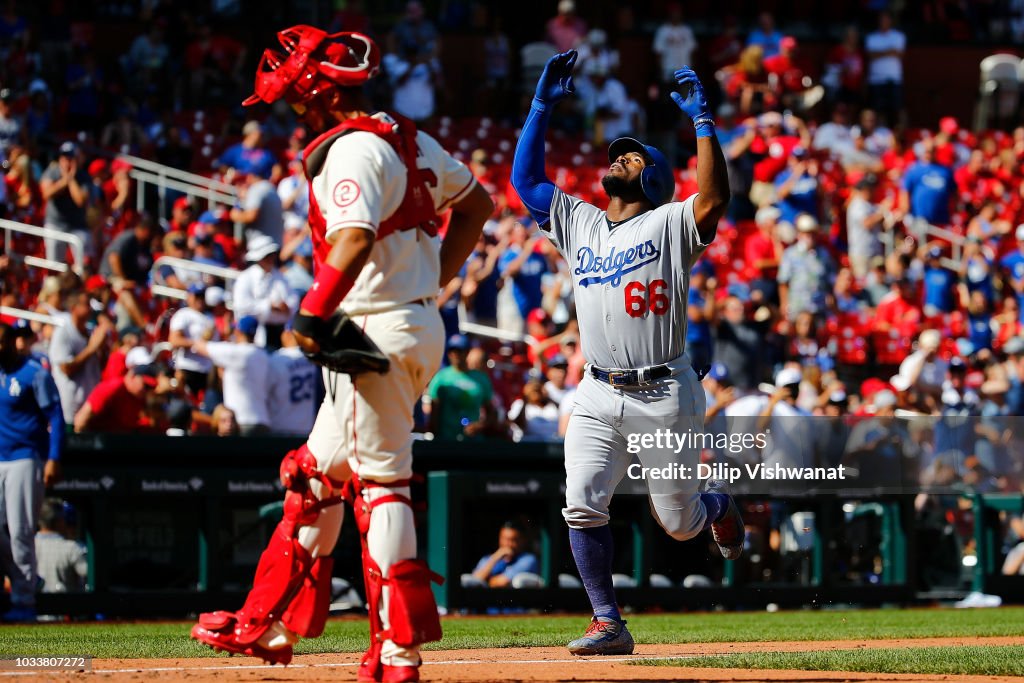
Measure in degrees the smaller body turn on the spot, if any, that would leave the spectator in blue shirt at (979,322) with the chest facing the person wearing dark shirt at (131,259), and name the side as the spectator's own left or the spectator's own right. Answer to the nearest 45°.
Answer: approximately 45° to the spectator's own right

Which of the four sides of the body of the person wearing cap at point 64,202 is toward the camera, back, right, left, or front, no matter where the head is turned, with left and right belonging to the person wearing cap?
front

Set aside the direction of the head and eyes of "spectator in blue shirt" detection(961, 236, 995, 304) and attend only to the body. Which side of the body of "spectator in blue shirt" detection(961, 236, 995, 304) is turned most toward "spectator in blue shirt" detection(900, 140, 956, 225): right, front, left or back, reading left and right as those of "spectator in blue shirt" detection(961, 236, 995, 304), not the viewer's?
back

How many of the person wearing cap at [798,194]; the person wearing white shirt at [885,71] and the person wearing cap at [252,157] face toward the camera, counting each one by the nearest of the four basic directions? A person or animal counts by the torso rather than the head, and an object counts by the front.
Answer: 3

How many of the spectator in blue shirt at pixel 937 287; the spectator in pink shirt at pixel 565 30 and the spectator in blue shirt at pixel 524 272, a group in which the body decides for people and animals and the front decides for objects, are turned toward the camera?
3

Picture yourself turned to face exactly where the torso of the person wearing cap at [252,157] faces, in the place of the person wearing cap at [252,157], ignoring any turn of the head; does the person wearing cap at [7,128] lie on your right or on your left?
on your right

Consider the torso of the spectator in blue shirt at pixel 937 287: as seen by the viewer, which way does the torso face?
toward the camera

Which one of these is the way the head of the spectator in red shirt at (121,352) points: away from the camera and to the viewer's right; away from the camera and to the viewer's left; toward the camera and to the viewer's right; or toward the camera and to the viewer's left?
toward the camera and to the viewer's right

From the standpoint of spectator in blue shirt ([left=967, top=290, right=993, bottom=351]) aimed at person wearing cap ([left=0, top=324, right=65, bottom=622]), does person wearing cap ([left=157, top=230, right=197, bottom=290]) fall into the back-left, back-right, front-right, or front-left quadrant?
front-right

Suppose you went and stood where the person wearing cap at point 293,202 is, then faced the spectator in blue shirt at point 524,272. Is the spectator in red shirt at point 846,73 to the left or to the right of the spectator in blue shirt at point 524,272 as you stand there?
left

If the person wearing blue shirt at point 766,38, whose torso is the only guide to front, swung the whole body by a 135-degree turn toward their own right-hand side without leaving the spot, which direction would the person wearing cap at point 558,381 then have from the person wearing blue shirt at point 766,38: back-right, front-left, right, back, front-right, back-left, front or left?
back-left

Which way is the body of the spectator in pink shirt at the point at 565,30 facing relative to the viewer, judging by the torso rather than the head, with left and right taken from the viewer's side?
facing the viewer

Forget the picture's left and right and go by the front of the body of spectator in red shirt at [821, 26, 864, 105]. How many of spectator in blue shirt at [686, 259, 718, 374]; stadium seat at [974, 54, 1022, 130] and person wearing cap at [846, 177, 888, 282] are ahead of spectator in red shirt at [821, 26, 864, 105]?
2

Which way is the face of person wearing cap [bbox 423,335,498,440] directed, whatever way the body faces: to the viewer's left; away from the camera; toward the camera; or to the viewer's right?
toward the camera

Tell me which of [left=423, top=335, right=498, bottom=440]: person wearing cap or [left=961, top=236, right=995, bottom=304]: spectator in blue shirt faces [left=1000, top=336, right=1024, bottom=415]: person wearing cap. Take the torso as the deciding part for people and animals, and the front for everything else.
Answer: the spectator in blue shirt

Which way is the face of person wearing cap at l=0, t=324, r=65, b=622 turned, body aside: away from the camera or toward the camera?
toward the camera

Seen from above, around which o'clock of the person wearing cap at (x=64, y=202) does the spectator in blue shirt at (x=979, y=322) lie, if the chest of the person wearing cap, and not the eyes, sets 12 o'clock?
The spectator in blue shirt is roughly at 9 o'clock from the person wearing cap.
